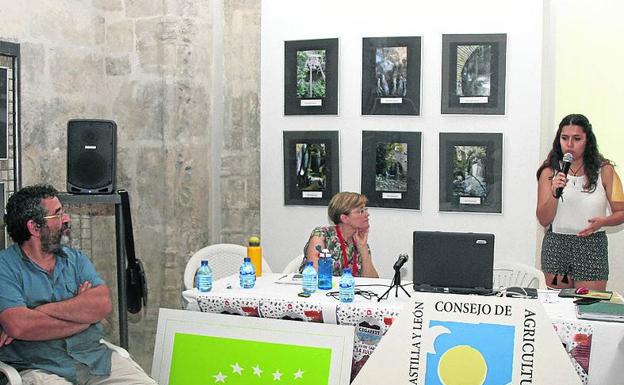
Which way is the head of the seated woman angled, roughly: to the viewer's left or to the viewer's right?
to the viewer's right

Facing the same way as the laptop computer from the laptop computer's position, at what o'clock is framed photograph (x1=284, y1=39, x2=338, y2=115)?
The framed photograph is roughly at 11 o'clock from the laptop computer.

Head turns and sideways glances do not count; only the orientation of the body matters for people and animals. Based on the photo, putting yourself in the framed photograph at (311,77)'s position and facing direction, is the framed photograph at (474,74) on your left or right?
on your left

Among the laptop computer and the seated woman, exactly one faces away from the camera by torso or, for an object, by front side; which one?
the laptop computer

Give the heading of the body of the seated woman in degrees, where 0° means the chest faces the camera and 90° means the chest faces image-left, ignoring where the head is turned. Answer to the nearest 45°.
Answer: approximately 315°

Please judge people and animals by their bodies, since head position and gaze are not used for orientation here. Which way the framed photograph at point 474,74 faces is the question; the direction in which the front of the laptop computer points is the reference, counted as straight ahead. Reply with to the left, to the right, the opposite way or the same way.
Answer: the opposite way

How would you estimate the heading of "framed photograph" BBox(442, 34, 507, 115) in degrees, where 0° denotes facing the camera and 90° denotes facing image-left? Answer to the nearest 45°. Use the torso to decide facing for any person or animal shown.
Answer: approximately 0°
